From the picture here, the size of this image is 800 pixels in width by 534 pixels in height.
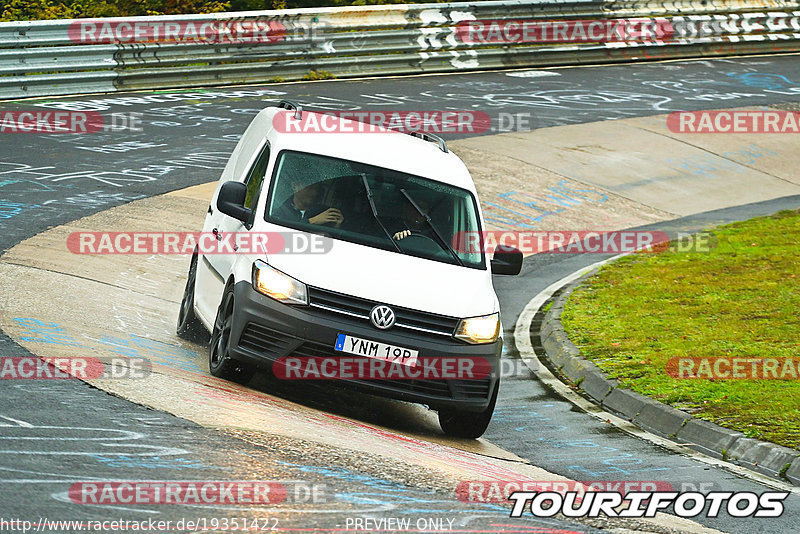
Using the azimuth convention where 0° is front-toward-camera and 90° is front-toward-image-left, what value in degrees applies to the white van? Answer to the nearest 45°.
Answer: approximately 0°

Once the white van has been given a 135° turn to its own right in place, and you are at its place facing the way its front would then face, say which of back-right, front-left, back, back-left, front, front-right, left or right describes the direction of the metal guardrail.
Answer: front-right
